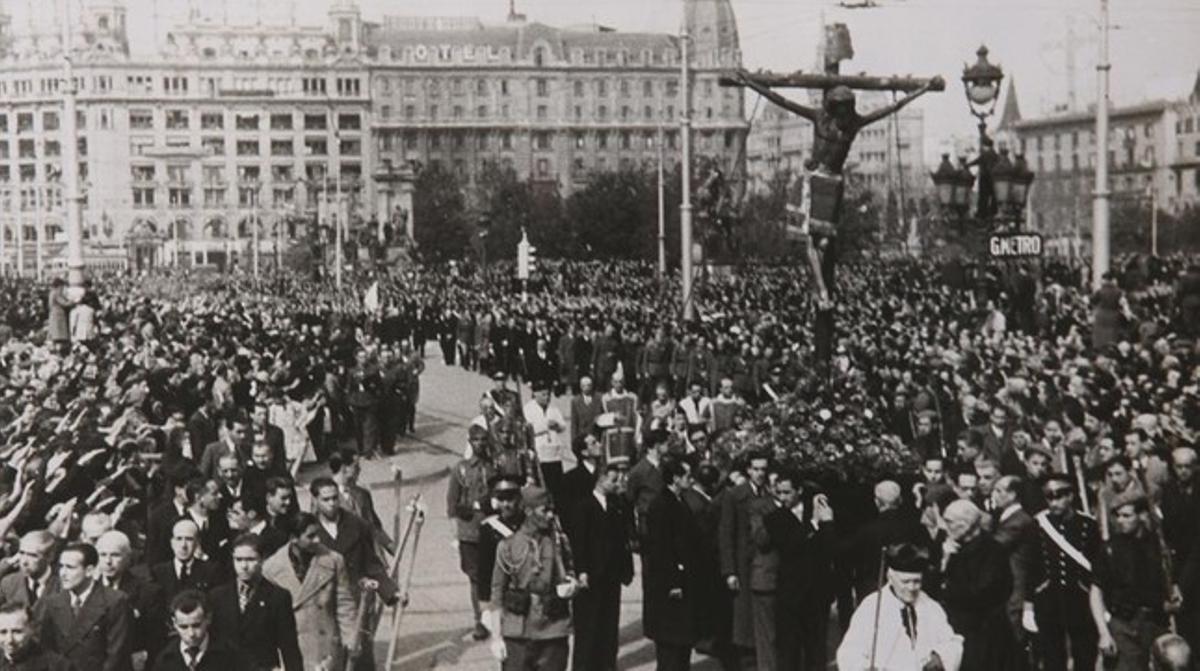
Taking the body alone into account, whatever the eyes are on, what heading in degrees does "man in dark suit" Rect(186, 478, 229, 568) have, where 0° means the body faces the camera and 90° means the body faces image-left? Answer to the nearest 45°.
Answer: approximately 315°

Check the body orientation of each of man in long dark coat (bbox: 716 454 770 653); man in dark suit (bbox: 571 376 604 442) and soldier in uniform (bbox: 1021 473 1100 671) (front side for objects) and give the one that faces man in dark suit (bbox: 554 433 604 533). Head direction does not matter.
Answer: man in dark suit (bbox: 571 376 604 442)

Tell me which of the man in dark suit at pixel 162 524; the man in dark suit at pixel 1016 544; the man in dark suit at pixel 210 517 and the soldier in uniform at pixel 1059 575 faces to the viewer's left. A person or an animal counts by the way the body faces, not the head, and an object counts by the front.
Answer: the man in dark suit at pixel 1016 544

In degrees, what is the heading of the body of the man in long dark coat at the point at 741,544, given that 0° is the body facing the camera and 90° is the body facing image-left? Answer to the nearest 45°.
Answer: approximately 315°

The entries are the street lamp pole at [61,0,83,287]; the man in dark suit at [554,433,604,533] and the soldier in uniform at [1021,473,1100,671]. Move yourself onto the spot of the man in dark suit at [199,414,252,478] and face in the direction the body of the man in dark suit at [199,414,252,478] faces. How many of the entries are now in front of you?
2

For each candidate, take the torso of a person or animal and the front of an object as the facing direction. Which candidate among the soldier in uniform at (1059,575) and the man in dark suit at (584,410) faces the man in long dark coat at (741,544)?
the man in dark suit at (584,410)

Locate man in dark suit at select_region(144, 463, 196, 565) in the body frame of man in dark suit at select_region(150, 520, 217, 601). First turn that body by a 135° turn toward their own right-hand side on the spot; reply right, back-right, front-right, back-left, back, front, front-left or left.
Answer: front-right

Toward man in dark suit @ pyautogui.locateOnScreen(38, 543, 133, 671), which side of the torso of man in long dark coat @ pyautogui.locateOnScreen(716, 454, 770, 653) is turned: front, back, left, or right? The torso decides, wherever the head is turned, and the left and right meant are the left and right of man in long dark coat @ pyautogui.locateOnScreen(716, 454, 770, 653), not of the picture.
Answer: right
